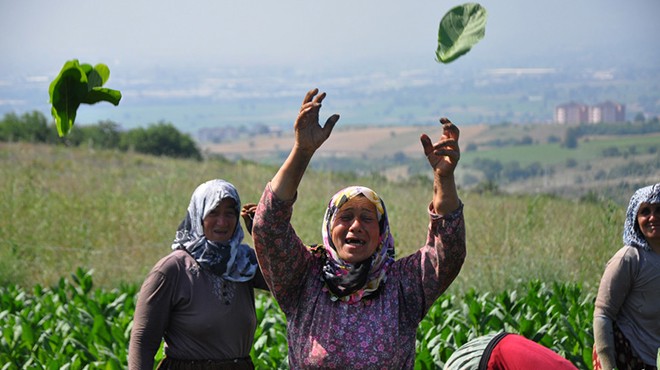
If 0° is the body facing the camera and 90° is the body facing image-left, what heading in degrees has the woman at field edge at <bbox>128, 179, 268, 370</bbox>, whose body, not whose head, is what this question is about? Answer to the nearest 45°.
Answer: approximately 315°

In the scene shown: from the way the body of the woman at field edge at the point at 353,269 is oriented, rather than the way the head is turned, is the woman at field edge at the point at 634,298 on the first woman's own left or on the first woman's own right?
on the first woman's own left

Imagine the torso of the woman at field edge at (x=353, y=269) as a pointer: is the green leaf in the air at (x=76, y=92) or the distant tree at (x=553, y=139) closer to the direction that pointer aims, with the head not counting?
the green leaf in the air

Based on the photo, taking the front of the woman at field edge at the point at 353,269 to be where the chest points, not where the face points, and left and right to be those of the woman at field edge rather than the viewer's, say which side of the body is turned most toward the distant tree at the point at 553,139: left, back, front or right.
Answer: back

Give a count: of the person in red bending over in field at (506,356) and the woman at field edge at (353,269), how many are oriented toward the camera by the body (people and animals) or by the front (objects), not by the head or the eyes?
1

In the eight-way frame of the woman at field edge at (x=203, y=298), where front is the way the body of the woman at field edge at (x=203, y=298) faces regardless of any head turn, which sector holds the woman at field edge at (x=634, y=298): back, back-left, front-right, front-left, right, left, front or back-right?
front-left
